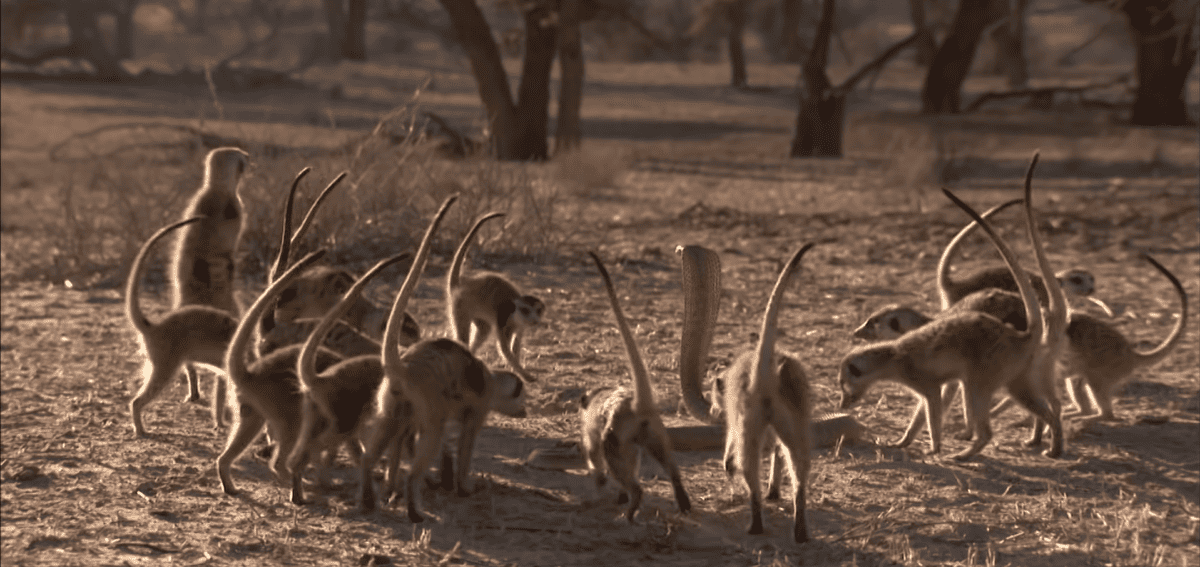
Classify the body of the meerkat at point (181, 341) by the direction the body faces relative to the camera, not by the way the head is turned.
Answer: to the viewer's right

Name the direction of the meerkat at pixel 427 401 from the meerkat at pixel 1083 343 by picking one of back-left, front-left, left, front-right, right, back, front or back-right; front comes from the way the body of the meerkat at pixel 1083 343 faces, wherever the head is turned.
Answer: front-left

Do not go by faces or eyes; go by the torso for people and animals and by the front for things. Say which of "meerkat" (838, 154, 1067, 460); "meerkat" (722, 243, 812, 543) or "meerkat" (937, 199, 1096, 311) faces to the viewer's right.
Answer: "meerkat" (937, 199, 1096, 311)

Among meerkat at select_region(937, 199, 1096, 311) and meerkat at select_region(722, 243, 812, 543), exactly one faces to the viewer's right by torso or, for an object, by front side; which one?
meerkat at select_region(937, 199, 1096, 311)

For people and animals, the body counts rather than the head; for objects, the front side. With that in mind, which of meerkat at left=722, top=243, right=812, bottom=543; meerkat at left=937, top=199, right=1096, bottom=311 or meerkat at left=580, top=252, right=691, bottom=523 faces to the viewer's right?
meerkat at left=937, top=199, right=1096, bottom=311

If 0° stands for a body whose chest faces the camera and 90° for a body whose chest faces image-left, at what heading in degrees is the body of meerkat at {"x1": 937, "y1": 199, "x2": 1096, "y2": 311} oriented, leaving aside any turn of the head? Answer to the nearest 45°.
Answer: approximately 270°

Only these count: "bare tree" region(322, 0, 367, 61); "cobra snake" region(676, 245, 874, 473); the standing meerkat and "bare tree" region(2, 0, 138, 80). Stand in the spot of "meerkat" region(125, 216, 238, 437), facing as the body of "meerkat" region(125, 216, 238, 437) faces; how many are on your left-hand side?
3

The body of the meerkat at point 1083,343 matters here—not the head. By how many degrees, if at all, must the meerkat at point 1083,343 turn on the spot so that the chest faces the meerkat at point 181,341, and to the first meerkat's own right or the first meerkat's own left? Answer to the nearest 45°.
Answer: approximately 45° to the first meerkat's own left

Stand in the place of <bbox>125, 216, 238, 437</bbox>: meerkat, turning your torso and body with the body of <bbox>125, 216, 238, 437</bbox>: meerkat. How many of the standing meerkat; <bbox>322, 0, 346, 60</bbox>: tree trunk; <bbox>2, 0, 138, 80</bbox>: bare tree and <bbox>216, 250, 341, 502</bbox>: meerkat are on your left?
3

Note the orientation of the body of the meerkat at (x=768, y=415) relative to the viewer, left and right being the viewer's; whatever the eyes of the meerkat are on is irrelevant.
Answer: facing away from the viewer

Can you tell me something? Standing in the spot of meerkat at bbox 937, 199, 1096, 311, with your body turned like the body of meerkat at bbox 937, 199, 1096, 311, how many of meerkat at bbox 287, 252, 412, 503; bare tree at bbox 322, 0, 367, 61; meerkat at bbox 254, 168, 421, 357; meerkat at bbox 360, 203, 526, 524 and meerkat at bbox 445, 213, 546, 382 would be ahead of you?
0

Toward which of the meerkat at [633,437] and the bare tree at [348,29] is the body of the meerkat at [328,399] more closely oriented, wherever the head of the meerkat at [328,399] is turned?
the meerkat

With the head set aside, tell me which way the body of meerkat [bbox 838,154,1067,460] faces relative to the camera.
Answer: to the viewer's left

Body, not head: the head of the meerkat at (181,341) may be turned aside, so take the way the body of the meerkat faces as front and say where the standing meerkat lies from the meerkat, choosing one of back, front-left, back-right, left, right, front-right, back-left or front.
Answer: left

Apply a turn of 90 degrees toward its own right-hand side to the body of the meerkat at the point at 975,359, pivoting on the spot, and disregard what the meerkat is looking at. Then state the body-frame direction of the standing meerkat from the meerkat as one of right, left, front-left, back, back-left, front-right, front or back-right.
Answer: left

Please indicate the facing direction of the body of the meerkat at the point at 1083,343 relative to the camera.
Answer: to the viewer's left
